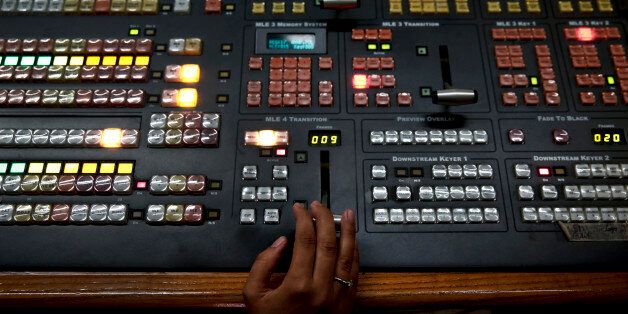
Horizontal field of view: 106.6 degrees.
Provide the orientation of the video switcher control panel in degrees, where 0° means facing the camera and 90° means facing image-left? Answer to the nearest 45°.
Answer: approximately 0°
